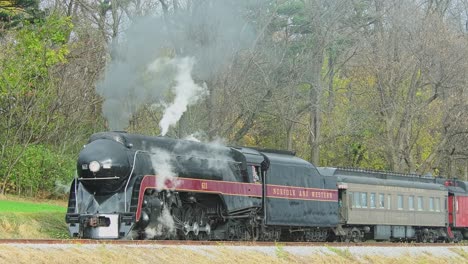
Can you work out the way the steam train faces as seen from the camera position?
facing the viewer and to the left of the viewer
